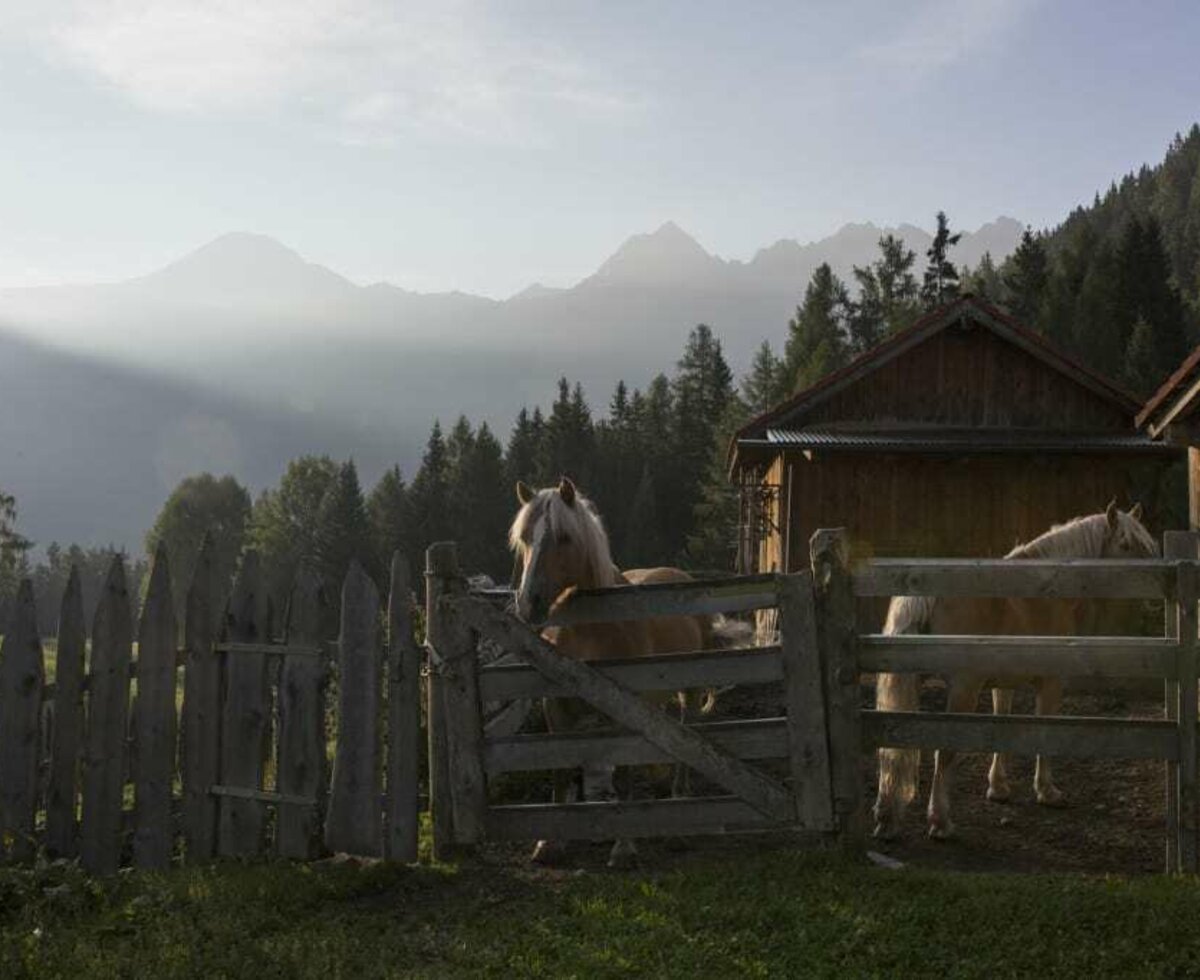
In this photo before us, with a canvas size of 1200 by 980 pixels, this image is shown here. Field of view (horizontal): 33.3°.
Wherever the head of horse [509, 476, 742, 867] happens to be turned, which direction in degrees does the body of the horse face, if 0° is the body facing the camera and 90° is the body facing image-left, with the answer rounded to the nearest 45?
approximately 45°

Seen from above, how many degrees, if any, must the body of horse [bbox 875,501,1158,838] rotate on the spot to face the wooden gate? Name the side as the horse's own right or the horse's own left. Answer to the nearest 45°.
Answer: approximately 180°

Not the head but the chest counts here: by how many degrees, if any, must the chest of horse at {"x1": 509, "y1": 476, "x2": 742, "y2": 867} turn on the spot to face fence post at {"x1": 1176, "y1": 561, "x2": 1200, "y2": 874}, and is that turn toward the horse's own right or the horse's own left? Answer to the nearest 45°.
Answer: approximately 135° to the horse's own left

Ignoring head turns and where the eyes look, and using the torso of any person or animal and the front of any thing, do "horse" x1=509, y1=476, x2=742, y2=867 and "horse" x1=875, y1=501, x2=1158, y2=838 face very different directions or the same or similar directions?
very different directions

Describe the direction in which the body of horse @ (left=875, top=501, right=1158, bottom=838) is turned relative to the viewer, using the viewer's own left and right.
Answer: facing away from the viewer and to the right of the viewer

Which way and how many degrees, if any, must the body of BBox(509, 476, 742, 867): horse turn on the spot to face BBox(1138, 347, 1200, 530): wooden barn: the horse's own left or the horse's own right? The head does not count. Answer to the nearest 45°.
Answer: approximately 180°

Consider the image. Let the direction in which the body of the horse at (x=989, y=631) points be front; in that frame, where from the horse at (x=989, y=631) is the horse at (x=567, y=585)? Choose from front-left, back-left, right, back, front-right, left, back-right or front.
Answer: back

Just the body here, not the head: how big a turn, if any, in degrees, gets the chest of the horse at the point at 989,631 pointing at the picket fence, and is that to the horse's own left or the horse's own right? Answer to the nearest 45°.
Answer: approximately 180°
